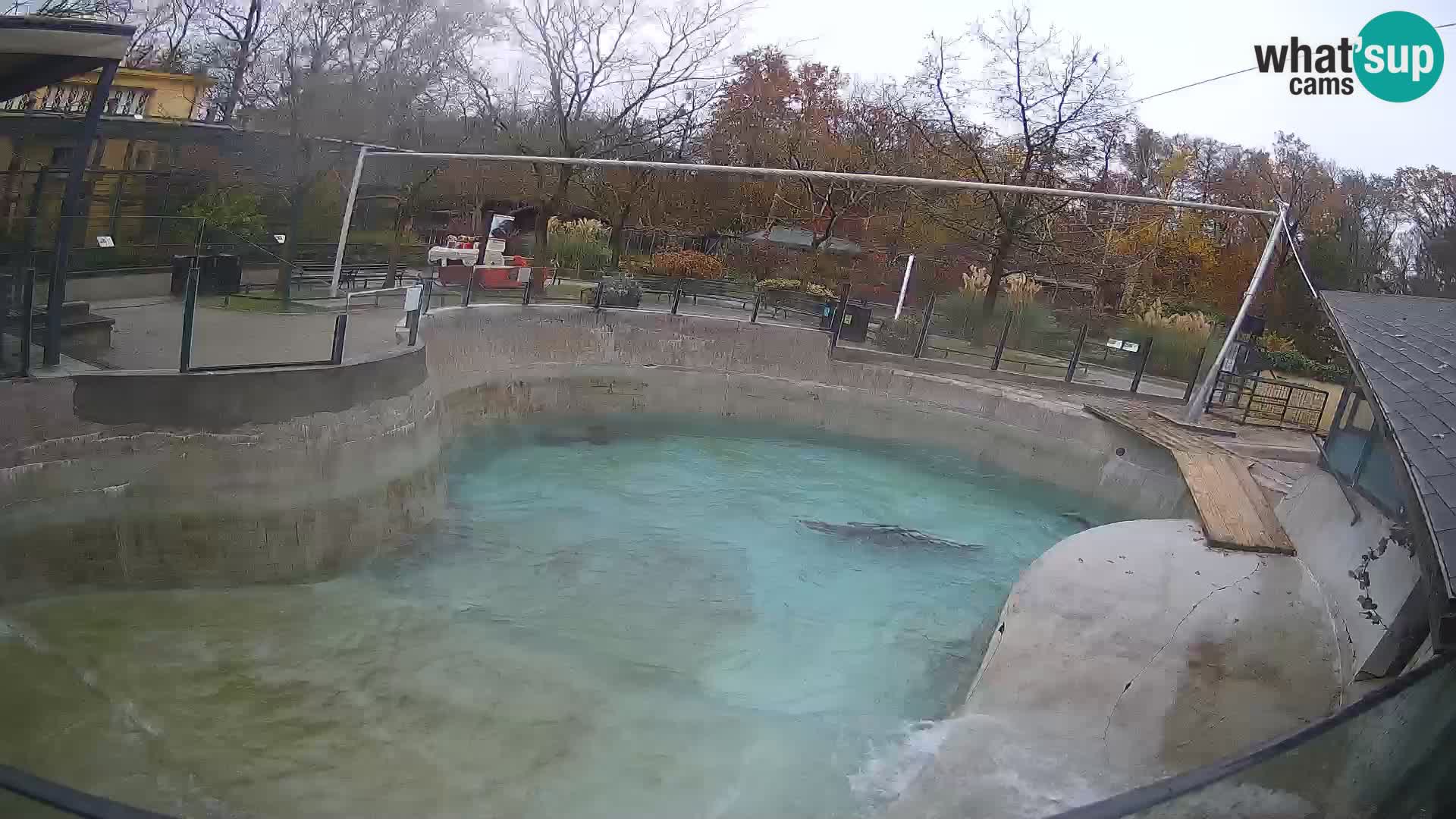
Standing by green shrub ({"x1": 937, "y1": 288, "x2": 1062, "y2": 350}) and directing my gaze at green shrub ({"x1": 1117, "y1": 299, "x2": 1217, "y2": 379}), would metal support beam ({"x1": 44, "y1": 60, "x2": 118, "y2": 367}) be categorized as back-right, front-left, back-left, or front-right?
back-right

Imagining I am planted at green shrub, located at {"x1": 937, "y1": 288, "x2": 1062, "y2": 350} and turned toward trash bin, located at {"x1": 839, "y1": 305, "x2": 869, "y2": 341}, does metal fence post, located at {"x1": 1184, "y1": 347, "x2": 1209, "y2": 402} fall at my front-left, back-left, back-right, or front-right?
back-left
